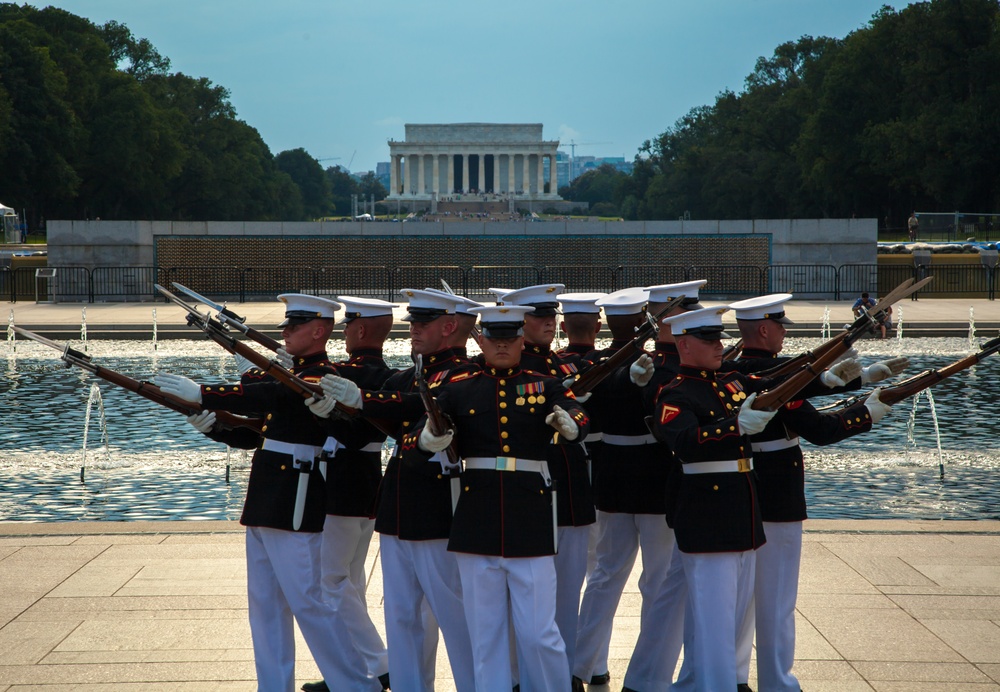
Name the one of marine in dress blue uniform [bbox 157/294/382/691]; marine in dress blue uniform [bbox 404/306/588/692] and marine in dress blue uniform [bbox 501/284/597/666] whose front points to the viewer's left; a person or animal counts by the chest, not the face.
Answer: marine in dress blue uniform [bbox 157/294/382/691]

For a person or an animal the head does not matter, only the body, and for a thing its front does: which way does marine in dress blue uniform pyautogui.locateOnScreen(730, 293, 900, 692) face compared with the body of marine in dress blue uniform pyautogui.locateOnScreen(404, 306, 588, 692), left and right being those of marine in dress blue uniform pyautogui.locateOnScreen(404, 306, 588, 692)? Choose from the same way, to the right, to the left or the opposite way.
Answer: to the left

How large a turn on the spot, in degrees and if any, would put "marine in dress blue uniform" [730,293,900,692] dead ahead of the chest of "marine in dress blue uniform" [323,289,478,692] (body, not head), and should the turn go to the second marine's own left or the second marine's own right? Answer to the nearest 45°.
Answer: approximately 135° to the second marine's own left

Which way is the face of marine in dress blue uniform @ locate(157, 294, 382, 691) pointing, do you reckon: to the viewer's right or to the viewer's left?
to the viewer's left

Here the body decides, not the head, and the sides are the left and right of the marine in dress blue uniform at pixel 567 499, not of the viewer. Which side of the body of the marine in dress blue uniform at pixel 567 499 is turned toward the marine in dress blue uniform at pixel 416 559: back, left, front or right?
right

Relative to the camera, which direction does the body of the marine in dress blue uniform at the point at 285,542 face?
to the viewer's left

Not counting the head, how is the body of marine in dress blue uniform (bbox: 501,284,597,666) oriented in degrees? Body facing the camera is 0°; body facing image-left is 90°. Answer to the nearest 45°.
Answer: approximately 315°

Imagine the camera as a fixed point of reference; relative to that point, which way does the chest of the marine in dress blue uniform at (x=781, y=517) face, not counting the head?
to the viewer's right

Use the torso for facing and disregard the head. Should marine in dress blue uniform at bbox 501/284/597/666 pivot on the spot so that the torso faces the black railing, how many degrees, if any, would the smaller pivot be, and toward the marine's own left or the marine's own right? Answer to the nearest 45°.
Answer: approximately 135° to the marine's own left

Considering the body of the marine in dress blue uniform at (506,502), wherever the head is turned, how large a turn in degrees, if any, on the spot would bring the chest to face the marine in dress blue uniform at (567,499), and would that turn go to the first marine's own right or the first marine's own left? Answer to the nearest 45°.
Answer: approximately 135° to the first marine's own left

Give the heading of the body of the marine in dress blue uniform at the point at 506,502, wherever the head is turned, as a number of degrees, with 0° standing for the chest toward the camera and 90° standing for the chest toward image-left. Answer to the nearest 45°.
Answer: approximately 0°
